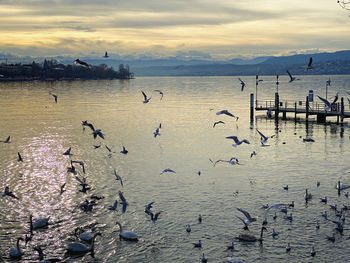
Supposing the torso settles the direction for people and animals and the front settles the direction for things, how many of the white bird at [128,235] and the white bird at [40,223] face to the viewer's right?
0

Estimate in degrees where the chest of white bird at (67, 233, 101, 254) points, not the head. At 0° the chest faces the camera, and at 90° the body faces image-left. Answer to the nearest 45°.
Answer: approximately 270°

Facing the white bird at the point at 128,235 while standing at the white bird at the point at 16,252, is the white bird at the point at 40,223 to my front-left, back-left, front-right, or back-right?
front-left

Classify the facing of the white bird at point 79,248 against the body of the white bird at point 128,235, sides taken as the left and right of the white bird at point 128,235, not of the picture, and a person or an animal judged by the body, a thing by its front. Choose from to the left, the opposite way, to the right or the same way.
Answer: the opposite way

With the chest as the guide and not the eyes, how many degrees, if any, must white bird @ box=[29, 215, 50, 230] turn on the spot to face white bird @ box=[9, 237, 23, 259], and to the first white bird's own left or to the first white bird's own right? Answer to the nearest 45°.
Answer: approximately 90° to the first white bird's own left

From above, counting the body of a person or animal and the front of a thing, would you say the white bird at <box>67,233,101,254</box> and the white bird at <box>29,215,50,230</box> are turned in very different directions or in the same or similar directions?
very different directions

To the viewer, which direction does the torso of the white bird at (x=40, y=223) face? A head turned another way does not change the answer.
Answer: to the viewer's left

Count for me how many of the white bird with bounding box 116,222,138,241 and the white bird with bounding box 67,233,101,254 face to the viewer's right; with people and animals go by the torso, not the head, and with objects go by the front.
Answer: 1

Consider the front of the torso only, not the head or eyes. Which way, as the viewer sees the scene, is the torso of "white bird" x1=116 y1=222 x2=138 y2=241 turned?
to the viewer's left

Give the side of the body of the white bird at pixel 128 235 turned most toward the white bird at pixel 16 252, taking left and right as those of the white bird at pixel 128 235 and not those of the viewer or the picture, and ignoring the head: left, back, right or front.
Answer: front

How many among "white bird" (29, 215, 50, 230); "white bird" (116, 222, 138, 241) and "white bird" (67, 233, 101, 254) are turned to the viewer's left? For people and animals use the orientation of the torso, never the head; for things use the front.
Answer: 2

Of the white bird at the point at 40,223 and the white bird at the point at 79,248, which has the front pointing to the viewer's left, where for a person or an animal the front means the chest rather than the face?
the white bird at the point at 40,223

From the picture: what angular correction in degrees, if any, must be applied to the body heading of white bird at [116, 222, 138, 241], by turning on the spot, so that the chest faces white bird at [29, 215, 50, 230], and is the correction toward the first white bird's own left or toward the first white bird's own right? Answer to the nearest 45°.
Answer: approximately 45° to the first white bird's own right
